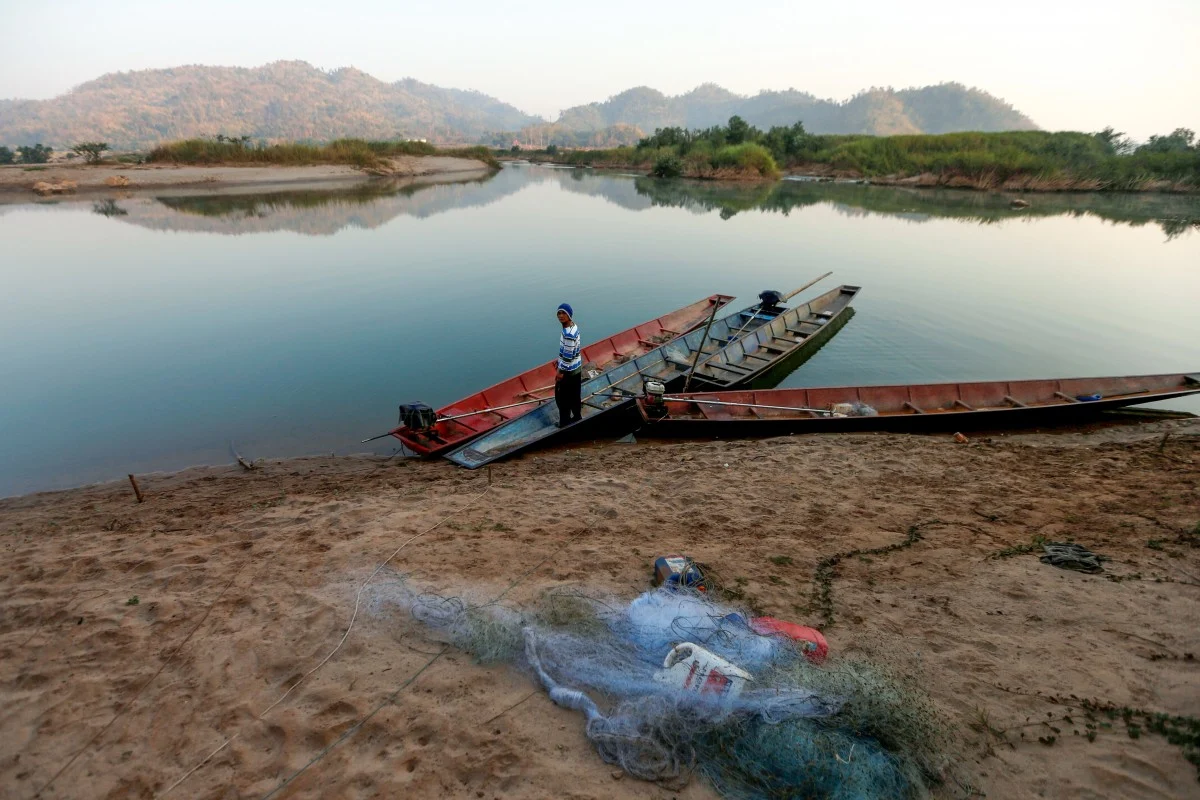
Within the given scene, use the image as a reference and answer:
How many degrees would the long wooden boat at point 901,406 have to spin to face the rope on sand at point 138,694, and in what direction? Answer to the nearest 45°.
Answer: approximately 90° to its right

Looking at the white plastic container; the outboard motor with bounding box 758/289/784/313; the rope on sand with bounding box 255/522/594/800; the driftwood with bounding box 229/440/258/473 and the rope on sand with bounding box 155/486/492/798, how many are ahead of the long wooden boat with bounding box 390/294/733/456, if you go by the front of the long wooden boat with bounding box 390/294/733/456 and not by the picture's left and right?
1

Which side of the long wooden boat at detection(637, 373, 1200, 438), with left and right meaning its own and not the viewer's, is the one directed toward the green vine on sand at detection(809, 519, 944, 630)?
right

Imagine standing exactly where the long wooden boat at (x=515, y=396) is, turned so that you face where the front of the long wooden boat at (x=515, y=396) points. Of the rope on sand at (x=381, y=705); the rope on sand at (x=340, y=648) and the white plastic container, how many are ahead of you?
0

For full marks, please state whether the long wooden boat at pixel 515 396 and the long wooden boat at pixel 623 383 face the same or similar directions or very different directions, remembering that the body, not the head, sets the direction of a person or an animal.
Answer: very different directions

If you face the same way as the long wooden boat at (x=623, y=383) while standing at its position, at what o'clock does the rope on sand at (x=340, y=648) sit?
The rope on sand is roughly at 11 o'clock from the long wooden boat.

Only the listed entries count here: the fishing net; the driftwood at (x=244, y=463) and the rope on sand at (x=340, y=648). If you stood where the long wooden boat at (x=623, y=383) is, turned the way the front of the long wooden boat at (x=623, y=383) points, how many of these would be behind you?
0

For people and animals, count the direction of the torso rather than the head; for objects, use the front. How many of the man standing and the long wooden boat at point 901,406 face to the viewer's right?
1

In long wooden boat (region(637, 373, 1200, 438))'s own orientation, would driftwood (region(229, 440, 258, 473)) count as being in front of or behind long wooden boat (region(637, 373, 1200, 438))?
behind

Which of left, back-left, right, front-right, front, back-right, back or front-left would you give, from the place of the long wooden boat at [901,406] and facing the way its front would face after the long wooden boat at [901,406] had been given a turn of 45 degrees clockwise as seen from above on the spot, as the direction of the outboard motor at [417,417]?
right

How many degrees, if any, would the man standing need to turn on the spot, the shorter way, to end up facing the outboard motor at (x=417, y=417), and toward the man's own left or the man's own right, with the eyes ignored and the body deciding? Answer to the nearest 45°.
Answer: approximately 45° to the man's own right

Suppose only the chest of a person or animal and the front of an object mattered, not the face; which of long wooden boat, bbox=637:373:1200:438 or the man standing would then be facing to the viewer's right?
the long wooden boat

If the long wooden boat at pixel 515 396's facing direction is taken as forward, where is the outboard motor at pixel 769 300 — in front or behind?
in front

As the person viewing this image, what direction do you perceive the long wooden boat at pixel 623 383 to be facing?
facing the viewer and to the left of the viewer

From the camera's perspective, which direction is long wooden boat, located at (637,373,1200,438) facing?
to the viewer's right

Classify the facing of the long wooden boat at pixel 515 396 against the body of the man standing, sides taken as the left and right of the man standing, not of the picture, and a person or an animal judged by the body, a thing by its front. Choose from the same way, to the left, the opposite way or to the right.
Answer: the opposite way

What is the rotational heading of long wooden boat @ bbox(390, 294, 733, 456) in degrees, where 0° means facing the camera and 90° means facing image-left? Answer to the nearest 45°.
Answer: approximately 225°
